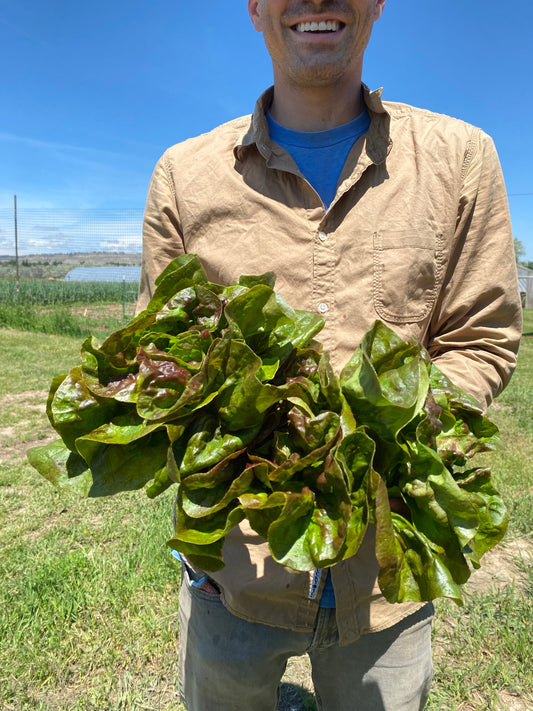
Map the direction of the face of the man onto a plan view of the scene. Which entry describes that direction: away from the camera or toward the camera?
toward the camera

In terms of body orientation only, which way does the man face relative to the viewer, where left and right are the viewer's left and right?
facing the viewer
